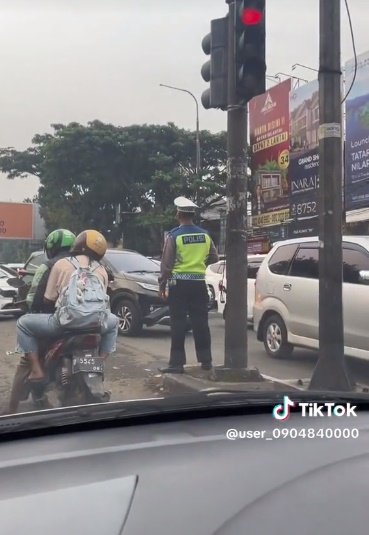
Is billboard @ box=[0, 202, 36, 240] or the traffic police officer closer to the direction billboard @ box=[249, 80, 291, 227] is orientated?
the traffic police officer

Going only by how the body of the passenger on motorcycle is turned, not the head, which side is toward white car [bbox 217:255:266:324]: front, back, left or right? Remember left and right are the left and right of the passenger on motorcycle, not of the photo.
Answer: right

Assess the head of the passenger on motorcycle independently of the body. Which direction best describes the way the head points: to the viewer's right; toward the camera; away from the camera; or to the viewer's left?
away from the camera

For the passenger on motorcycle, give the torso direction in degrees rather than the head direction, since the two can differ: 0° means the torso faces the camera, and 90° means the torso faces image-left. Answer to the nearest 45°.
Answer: approximately 135°

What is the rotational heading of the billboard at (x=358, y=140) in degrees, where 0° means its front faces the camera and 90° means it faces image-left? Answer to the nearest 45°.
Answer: approximately 45°

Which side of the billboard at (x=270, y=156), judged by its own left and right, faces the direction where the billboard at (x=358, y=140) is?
left

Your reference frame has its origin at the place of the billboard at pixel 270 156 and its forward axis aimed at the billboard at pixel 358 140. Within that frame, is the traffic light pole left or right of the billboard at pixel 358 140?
right

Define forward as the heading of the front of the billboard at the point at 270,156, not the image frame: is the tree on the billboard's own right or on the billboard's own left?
on the billboard's own right

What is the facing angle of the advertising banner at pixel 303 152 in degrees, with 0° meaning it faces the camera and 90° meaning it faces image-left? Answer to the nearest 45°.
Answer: approximately 45°
